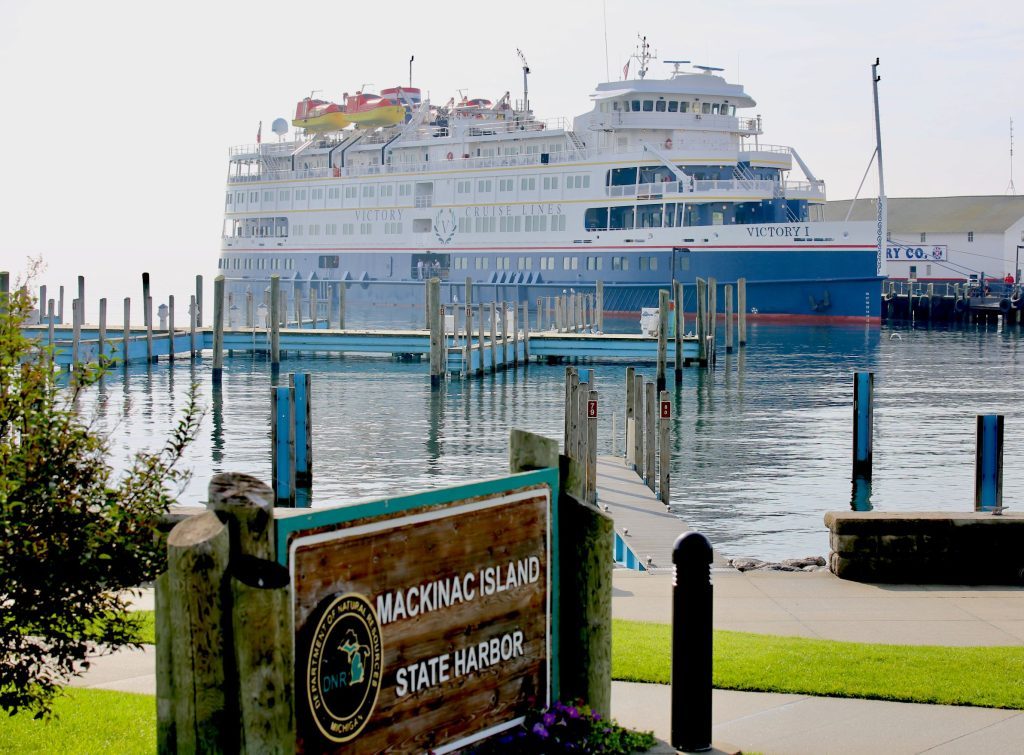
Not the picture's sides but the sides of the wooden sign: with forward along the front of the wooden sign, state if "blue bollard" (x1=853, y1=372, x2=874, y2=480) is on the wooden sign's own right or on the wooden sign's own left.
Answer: on the wooden sign's own left

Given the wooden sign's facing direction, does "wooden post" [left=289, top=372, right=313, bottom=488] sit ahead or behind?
behind

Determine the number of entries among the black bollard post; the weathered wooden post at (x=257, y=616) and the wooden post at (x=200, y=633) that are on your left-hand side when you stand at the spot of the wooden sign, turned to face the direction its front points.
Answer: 1

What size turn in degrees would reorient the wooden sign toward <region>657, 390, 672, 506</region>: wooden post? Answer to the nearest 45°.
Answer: approximately 135° to its left

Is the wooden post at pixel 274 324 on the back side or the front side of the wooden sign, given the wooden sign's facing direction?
on the back side

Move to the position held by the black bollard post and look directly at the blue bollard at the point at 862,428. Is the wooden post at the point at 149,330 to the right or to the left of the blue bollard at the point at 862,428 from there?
left

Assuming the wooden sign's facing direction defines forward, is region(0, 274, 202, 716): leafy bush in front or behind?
behind

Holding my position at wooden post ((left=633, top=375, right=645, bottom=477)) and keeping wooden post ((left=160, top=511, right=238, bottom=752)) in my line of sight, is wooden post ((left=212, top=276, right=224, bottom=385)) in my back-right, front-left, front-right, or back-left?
back-right

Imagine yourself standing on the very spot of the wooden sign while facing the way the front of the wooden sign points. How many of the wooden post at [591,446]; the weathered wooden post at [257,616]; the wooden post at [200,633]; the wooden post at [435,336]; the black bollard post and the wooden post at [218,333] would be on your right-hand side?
2

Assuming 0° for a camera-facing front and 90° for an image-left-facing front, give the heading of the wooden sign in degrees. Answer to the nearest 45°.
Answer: approximately 315°

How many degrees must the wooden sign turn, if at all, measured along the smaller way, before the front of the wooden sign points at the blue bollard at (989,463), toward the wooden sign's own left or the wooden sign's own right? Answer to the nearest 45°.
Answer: approximately 90° to the wooden sign's own left

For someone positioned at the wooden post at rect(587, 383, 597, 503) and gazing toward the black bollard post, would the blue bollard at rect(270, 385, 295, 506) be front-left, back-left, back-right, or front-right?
back-right
